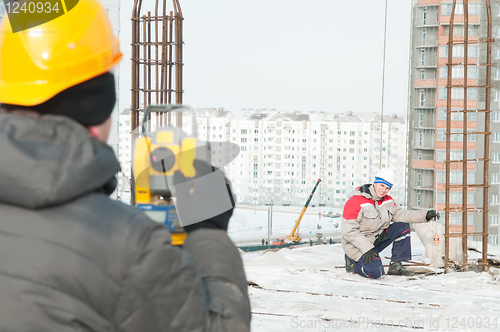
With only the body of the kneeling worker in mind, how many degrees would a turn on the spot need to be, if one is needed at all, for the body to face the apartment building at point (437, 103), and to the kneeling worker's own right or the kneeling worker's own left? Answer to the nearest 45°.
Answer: approximately 135° to the kneeling worker's own left

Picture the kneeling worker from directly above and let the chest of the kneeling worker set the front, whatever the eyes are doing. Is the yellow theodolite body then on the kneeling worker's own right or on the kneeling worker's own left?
on the kneeling worker's own right

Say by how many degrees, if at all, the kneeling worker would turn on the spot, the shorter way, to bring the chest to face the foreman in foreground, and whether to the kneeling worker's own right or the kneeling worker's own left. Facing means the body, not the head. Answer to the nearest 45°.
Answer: approximately 45° to the kneeling worker's own right

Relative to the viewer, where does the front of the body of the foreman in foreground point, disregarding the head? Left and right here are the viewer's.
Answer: facing away from the viewer and to the right of the viewer

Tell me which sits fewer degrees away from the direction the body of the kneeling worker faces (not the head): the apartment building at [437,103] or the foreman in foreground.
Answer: the foreman in foreground
